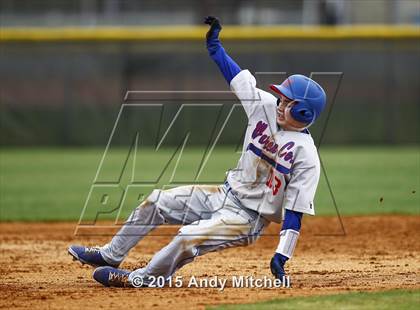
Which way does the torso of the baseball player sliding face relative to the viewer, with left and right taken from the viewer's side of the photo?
facing the viewer and to the left of the viewer
